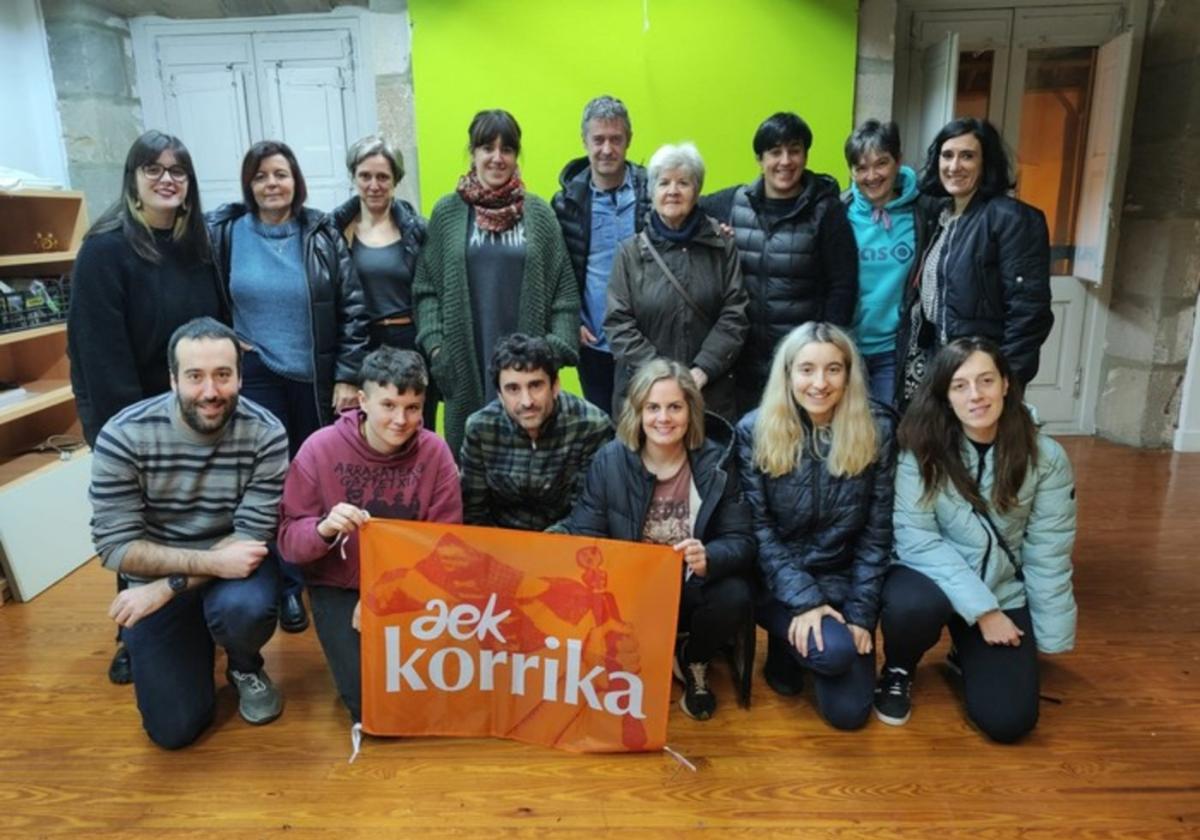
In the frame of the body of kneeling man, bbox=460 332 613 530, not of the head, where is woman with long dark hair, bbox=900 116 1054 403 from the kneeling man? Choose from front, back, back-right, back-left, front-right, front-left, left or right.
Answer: left

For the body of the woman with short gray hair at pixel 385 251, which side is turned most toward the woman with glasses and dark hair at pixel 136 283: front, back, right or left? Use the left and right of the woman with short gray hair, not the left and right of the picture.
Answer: right

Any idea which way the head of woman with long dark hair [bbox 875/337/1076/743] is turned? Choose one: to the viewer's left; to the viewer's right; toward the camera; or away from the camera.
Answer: toward the camera

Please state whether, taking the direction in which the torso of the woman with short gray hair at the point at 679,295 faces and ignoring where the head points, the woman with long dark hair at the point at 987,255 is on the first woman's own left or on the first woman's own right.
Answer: on the first woman's own left

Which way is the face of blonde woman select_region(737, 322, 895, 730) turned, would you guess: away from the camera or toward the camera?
toward the camera

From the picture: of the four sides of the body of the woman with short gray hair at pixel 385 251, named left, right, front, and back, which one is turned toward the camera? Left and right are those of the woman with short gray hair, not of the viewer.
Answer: front

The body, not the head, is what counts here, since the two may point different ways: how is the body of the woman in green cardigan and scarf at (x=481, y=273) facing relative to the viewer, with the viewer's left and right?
facing the viewer

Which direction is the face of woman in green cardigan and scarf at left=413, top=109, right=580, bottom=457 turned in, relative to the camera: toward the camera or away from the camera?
toward the camera

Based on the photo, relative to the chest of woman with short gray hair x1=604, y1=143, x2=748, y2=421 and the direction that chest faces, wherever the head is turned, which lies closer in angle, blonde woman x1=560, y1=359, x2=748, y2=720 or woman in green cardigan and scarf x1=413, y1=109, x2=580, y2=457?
the blonde woman

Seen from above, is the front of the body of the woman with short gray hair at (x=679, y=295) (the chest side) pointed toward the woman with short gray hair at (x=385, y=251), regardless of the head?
no

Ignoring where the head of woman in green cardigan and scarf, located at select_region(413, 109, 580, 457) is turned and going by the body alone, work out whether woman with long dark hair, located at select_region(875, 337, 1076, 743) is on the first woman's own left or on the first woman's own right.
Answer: on the first woman's own left

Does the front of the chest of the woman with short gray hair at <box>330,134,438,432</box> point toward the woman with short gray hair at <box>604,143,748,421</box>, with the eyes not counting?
no

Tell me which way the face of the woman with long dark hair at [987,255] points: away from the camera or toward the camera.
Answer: toward the camera
